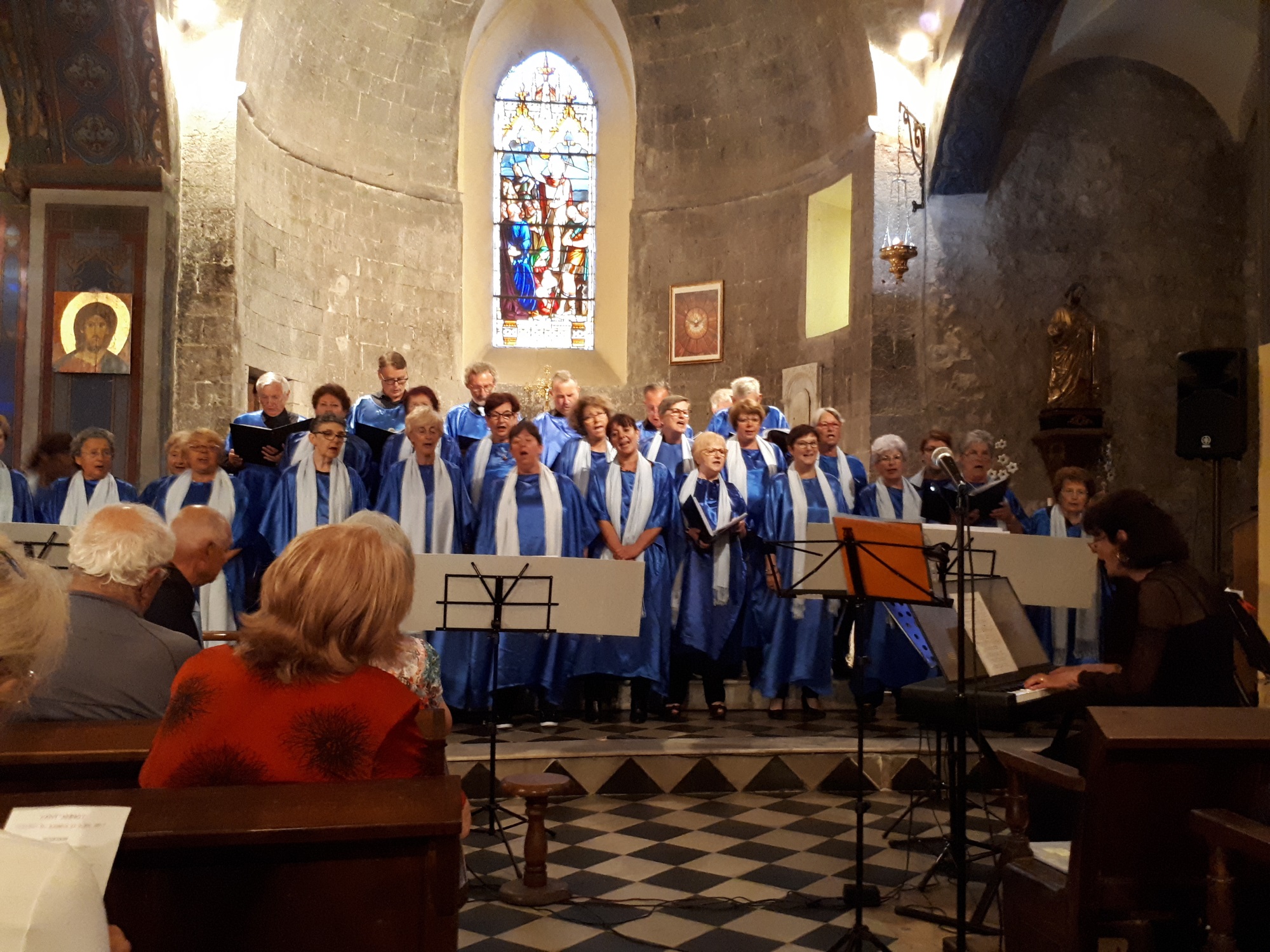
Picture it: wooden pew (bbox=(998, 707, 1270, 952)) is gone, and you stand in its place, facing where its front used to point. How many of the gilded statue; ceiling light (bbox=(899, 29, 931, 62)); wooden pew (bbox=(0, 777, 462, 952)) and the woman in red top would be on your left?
2

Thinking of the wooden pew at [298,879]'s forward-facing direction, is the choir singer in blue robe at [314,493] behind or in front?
in front

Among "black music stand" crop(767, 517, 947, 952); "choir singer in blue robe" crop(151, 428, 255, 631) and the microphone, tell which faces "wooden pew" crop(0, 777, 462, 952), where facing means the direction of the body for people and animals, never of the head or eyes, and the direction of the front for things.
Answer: the choir singer in blue robe

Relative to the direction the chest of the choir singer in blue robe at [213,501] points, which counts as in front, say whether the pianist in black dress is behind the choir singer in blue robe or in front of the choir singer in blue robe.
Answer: in front

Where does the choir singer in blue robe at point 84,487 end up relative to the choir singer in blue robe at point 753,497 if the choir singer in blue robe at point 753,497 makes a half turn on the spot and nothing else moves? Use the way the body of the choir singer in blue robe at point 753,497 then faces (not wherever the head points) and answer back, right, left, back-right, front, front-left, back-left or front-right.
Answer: left

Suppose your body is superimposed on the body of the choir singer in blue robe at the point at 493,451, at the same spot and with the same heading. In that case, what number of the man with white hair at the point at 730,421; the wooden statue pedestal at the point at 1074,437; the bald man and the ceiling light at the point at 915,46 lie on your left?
3

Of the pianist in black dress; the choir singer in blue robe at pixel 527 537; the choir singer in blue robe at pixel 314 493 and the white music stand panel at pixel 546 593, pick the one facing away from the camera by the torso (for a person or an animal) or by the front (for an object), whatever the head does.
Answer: the white music stand panel

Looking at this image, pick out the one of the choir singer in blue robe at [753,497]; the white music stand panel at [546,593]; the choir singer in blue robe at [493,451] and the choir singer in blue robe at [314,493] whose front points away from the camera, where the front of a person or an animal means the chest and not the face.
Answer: the white music stand panel

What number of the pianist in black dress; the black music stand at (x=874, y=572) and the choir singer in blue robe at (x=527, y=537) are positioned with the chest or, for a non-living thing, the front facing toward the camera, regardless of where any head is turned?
1

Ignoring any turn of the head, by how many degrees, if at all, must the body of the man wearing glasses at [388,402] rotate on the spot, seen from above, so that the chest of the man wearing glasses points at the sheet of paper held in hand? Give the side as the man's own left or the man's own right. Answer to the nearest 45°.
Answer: approximately 45° to the man's own right

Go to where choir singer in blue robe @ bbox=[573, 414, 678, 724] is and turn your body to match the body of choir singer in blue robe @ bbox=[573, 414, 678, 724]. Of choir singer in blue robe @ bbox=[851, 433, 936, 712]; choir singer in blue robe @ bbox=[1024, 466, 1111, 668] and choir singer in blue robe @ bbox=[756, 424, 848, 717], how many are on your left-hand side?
3
